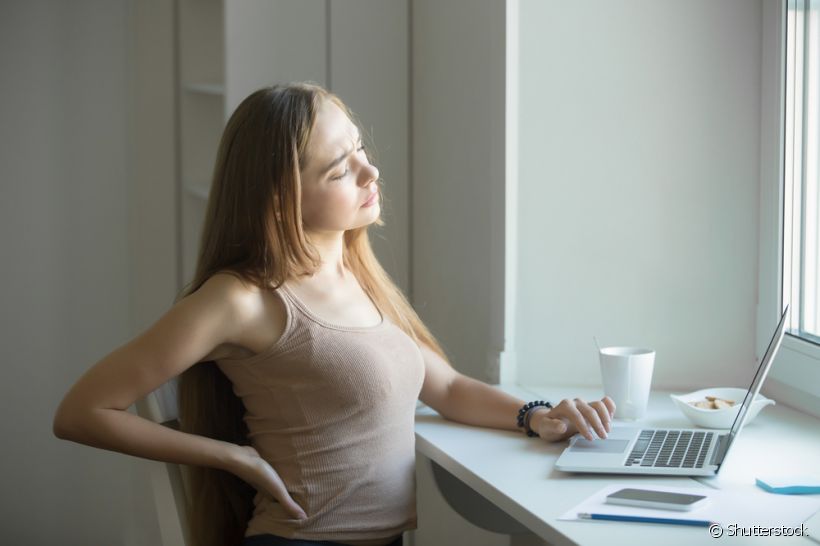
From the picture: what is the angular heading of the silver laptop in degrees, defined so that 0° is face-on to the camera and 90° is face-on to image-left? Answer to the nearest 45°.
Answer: approximately 90°

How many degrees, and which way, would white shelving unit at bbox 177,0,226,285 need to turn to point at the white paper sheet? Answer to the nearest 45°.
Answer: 0° — it already faces it

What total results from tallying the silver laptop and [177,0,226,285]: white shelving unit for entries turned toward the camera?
1

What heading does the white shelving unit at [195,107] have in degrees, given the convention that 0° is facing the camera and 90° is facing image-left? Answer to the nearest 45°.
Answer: approximately 0°

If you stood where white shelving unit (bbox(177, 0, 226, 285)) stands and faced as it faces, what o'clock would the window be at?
The window is roughly at 11 o'clock from the white shelving unit.
